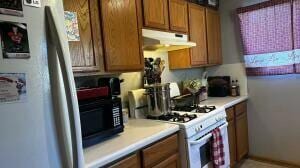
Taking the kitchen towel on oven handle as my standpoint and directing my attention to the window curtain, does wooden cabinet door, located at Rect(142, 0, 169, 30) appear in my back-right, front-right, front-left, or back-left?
back-left

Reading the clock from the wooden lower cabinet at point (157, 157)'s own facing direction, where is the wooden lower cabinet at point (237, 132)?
the wooden lower cabinet at point (237, 132) is roughly at 9 o'clock from the wooden lower cabinet at point (157, 157).

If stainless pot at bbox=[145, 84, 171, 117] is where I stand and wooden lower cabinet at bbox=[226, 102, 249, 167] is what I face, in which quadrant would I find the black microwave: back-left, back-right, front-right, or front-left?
back-right

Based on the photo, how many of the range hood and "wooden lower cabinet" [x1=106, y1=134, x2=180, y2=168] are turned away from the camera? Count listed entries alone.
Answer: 0

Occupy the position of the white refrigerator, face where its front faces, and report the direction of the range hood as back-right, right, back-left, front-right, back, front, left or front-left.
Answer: left

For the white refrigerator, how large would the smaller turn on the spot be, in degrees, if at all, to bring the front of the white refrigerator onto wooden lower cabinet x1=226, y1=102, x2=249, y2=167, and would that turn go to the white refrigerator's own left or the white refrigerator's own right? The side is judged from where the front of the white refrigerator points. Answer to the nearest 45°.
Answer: approximately 90° to the white refrigerator's own left

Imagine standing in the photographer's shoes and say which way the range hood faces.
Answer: facing the viewer and to the right of the viewer

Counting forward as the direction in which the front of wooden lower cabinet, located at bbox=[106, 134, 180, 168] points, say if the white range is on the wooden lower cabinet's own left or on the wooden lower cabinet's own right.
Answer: on the wooden lower cabinet's own left

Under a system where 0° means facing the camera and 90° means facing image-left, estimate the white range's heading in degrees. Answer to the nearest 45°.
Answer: approximately 315°

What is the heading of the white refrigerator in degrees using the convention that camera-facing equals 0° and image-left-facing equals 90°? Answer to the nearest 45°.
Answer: approximately 315°

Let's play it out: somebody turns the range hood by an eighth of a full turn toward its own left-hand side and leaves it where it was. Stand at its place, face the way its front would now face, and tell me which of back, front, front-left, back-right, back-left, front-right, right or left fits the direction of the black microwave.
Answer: back-right

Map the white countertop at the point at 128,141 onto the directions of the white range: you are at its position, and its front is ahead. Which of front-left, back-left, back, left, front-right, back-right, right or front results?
right

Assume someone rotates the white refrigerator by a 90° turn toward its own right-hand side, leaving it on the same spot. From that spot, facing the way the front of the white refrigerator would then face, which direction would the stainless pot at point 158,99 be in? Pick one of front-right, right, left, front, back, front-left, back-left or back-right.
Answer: back

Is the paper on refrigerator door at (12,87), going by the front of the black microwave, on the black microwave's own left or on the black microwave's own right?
on the black microwave's own right
